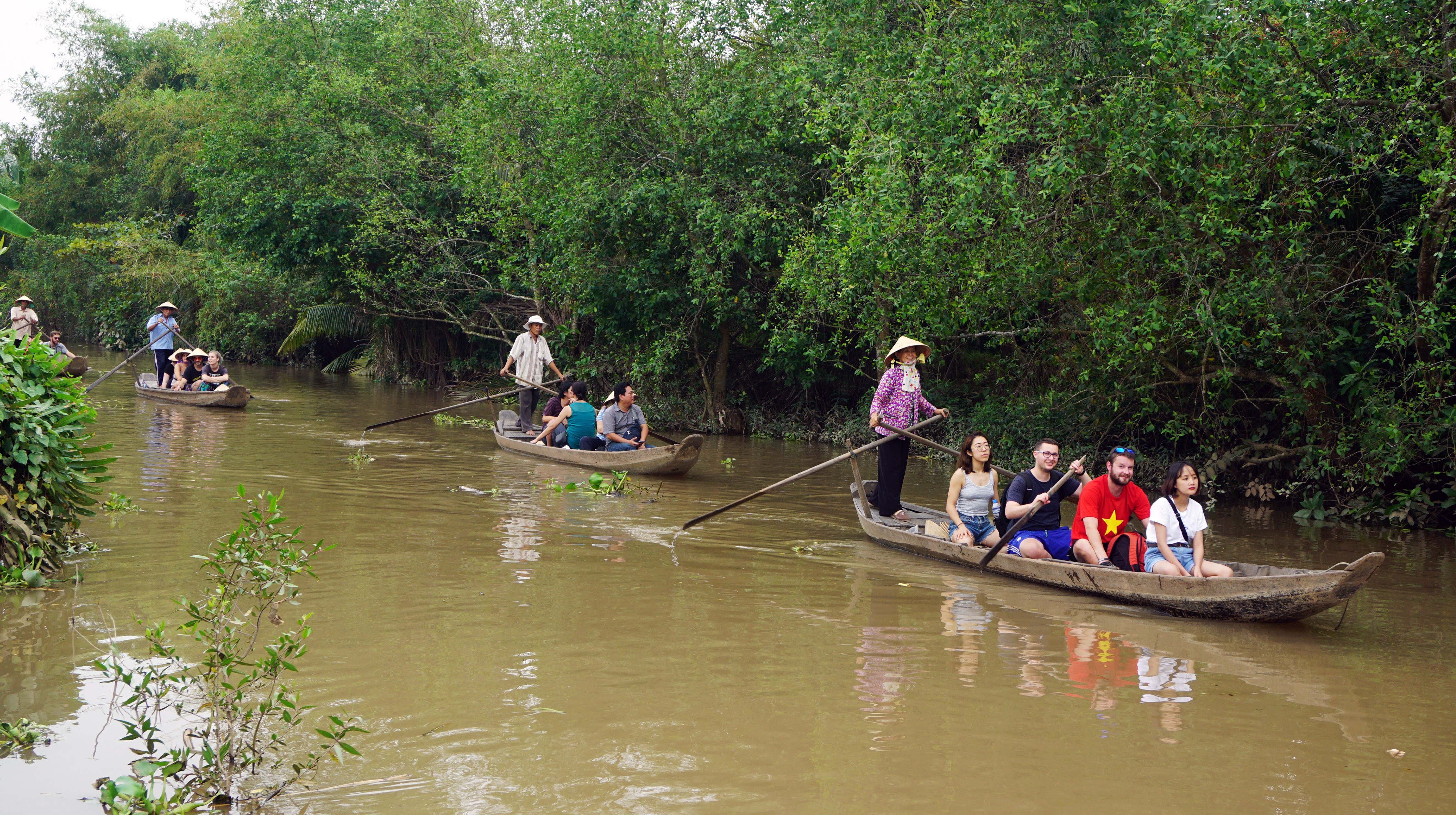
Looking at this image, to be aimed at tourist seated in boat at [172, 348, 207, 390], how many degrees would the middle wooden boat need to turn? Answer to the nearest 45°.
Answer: approximately 180°

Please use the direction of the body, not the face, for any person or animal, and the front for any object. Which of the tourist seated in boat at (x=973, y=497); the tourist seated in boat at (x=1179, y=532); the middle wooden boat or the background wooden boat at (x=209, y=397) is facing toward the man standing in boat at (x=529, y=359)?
the background wooden boat

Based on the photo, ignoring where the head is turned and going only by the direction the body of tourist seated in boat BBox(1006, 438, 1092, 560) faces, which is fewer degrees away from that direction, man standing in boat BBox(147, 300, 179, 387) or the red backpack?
the red backpack

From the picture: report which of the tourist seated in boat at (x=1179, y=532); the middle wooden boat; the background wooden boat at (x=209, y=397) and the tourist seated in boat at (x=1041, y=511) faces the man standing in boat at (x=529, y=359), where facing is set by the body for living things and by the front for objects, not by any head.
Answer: the background wooden boat
